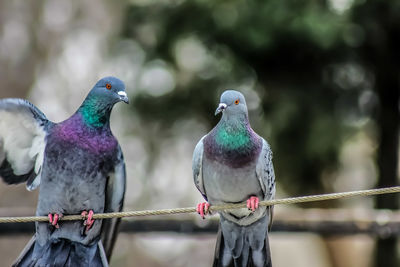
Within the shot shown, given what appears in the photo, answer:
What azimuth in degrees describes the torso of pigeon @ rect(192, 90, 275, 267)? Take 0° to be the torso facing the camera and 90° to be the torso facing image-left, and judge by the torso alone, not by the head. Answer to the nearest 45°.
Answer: approximately 0°

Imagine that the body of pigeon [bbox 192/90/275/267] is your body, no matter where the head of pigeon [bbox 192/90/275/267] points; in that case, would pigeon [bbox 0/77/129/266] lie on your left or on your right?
on your right
